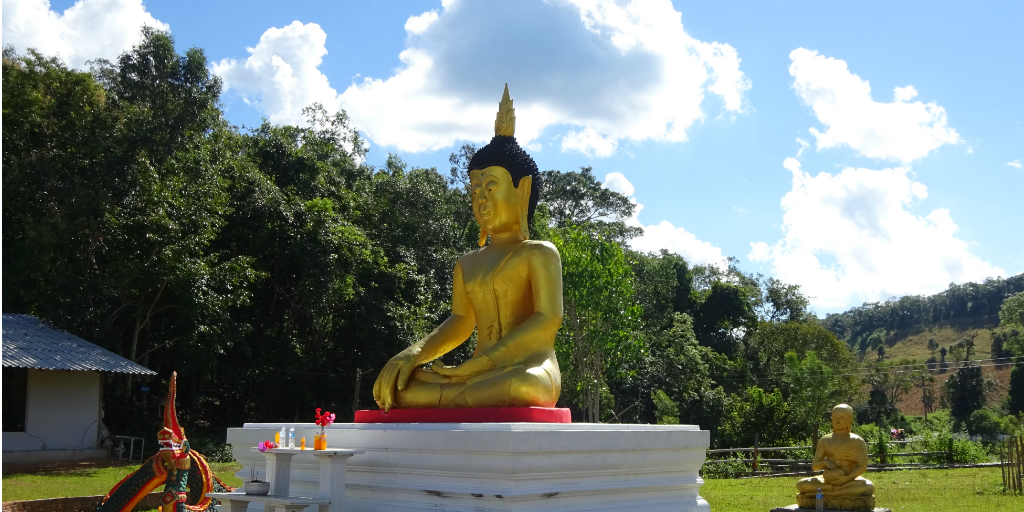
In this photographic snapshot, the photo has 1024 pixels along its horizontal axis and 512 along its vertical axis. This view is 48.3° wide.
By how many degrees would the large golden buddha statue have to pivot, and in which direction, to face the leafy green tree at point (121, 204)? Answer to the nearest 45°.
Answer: approximately 90° to its right

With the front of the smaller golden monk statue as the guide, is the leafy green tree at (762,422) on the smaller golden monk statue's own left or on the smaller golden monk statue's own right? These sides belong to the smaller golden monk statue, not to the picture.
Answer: on the smaller golden monk statue's own right

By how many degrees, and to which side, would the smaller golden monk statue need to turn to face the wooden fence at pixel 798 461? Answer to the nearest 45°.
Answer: approximately 135° to its right

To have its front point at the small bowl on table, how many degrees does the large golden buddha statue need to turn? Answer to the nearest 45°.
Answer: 0° — it already faces it

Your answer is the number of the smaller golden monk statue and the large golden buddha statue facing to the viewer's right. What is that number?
0

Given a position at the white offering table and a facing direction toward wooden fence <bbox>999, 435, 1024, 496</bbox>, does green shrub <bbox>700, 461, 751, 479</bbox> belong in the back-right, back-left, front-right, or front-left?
front-left

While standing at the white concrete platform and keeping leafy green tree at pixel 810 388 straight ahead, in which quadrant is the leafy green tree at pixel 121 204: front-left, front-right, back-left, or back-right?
front-left

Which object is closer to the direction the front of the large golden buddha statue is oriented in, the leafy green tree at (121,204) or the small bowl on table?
the small bowl on table

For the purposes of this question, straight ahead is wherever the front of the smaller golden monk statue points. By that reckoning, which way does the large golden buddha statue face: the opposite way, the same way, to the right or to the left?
the same way

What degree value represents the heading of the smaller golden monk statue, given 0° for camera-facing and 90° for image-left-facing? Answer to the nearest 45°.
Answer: approximately 45°

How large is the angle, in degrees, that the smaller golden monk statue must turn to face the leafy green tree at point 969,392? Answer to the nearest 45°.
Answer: approximately 135° to its right

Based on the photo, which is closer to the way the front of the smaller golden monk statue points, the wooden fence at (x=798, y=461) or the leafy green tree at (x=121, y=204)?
the leafy green tree

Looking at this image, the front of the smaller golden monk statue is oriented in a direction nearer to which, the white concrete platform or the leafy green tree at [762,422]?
the white concrete platform

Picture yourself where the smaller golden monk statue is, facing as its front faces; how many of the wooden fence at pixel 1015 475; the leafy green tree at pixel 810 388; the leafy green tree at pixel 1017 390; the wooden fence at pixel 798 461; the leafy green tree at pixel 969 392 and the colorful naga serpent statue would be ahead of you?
1

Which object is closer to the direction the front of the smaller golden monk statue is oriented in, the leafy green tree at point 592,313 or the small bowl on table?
the small bowl on table

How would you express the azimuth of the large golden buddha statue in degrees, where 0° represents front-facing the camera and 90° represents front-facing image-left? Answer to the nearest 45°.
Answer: approximately 45°

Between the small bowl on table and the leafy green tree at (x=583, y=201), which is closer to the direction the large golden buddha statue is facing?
the small bowl on table
